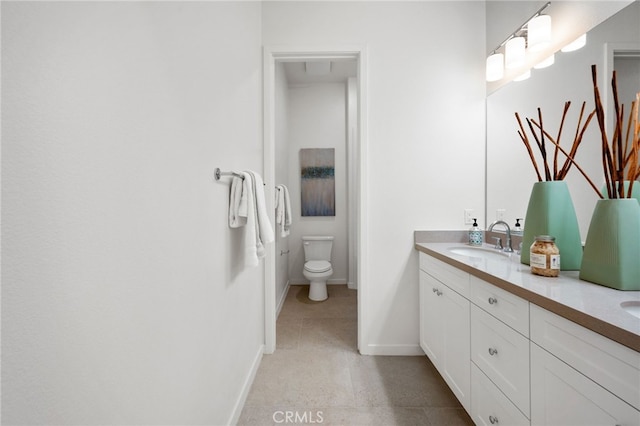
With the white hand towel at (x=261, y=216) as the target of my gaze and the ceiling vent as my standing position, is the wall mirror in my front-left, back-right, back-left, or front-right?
front-left

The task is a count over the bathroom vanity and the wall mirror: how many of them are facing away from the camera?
0

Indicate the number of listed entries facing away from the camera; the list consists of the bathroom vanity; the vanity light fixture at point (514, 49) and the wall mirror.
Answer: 0

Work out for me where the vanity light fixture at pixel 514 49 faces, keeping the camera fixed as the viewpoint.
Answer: facing the viewer and to the left of the viewer

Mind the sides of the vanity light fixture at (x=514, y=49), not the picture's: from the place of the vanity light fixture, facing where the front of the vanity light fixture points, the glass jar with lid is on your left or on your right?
on your left

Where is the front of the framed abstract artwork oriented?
toward the camera

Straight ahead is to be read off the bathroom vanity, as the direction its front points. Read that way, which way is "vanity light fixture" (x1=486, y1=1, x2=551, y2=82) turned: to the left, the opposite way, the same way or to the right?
the same way

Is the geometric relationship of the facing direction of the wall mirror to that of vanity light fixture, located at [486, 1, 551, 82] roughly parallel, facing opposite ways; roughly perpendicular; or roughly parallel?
roughly parallel

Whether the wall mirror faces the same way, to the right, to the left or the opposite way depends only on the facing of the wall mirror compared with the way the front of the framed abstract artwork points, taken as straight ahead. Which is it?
to the right

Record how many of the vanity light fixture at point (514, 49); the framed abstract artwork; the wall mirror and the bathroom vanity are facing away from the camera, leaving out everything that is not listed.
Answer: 0

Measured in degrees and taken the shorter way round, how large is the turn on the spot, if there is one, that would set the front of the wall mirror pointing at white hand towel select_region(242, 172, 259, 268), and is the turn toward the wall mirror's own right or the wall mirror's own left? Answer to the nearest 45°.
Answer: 0° — it already faces it

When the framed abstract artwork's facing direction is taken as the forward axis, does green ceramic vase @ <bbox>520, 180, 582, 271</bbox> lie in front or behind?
in front

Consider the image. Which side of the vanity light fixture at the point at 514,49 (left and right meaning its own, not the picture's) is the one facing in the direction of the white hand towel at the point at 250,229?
front

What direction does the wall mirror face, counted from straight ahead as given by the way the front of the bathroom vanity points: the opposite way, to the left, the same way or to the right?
the same way
